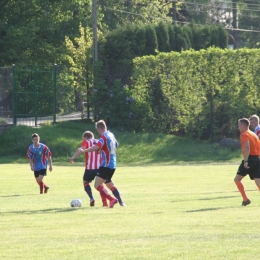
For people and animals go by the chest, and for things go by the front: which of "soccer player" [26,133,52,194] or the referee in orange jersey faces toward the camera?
the soccer player

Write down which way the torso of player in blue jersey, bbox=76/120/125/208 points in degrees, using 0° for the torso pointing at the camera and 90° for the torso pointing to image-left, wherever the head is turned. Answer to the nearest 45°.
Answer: approximately 135°

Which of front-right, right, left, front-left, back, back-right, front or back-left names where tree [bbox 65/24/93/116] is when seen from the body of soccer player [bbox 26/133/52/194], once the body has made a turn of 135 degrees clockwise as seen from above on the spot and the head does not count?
front-right

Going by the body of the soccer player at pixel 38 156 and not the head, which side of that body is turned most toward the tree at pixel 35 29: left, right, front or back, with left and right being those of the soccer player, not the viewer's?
back

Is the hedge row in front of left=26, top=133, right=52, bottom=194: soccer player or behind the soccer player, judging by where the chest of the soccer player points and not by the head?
behind

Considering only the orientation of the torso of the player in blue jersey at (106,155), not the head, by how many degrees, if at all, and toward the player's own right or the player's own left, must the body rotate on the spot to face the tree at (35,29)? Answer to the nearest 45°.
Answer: approximately 45° to the player's own right

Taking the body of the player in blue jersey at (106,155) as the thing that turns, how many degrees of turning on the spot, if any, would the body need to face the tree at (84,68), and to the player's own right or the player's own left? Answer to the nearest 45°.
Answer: approximately 45° to the player's own right

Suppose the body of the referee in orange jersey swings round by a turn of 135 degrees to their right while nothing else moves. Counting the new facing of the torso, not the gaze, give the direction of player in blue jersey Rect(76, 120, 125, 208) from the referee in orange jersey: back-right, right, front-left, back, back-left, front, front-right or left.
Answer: back-left

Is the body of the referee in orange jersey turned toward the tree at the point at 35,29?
no

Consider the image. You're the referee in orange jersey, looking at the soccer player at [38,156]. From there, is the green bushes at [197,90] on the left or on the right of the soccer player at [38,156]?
right

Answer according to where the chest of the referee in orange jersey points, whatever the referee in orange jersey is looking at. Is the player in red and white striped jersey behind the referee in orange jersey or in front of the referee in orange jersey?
in front

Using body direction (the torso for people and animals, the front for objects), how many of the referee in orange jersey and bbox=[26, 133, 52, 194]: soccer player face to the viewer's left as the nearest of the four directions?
1

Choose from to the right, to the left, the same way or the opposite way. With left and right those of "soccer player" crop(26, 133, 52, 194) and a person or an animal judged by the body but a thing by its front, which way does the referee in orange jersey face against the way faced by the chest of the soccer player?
to the right

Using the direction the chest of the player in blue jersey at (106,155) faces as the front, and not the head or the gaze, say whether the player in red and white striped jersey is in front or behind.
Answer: in front

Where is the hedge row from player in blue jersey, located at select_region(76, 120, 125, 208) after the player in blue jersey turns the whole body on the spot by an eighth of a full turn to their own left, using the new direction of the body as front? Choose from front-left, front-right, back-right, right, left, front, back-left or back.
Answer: right

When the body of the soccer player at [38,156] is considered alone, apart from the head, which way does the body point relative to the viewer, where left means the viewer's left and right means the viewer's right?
facing the viewer

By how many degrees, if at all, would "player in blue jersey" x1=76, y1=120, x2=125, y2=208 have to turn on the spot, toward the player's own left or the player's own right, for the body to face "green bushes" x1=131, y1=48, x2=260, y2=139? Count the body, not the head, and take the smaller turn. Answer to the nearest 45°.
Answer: approximately 45° to the player's own right

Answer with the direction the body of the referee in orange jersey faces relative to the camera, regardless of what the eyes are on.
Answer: to the viewer's left
